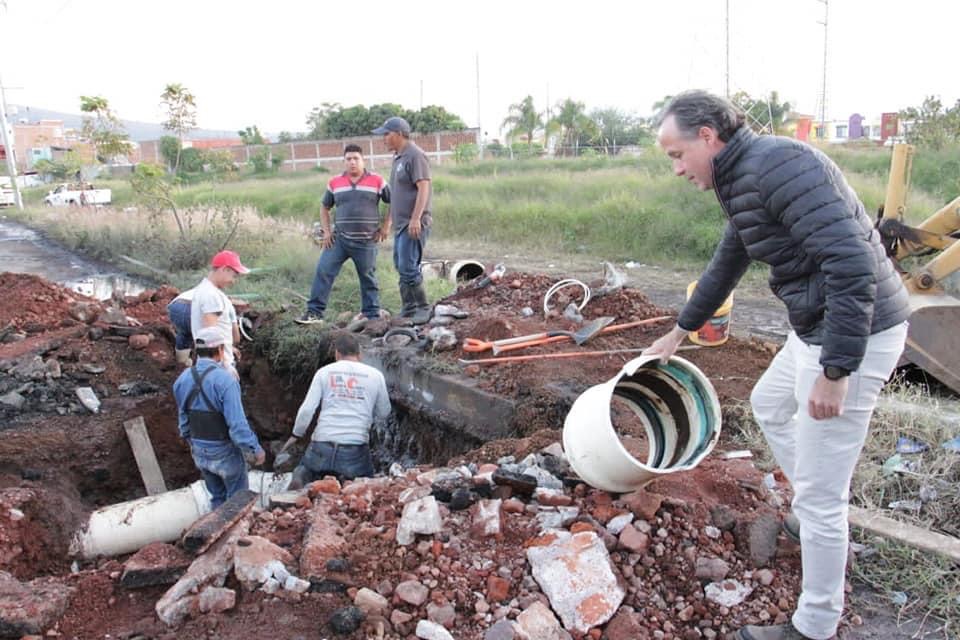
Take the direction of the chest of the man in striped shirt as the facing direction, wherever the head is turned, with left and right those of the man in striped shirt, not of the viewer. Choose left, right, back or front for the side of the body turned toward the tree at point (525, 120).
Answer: back

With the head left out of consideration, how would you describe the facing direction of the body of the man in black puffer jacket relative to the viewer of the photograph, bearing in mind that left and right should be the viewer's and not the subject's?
facing to the left of the viewer

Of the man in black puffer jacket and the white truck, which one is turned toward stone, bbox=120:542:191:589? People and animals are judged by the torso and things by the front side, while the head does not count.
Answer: the man in black puffer jacket

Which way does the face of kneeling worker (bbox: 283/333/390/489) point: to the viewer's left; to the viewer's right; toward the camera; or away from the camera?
away from the camera

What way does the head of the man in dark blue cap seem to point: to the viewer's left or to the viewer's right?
to the viewer's left

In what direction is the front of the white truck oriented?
to the viewer's left

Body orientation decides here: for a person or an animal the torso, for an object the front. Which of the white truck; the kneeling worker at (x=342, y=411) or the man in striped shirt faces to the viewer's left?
the white truck

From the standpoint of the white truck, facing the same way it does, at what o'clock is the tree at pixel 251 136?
The tree is roughly at 4 o'clock from the white truck.
